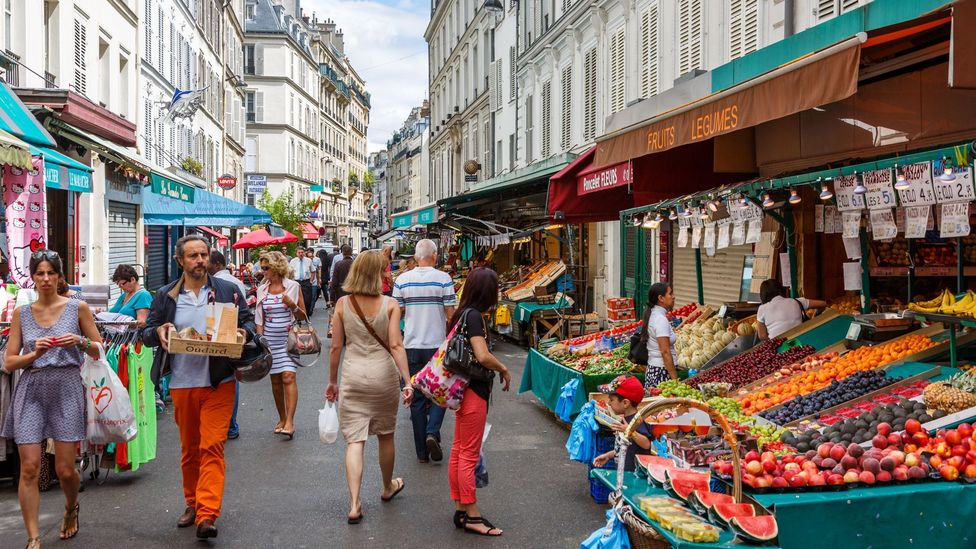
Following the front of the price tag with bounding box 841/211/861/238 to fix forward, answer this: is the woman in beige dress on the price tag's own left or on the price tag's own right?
on the price tag's own right

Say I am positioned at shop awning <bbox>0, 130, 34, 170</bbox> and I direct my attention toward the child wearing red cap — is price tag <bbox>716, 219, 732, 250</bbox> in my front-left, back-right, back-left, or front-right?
front-left

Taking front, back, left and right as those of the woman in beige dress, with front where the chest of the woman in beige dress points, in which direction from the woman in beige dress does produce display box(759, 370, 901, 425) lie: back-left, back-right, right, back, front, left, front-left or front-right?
right

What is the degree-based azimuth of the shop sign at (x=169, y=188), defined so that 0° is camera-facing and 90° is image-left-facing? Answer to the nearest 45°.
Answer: approximately 315°

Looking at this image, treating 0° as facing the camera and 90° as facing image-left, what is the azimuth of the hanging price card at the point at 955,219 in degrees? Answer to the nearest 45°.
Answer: approximately 0°

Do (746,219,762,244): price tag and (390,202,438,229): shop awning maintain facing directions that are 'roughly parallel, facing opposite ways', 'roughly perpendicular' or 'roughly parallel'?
roughly parallel

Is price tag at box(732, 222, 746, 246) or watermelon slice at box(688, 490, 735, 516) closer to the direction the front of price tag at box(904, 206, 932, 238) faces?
the watermelon slice

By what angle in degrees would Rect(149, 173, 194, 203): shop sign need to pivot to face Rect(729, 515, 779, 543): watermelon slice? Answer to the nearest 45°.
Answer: approximately 45° to its right

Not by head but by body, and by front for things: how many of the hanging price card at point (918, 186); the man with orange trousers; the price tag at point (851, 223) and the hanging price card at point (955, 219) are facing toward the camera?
4

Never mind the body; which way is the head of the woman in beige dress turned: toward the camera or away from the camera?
away from the camera

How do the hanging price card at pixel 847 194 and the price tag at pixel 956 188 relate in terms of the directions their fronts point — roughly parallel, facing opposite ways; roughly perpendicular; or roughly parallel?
roughly parallel

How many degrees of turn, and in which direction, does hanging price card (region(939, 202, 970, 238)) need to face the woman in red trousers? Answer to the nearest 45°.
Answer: approximately 45° to its right

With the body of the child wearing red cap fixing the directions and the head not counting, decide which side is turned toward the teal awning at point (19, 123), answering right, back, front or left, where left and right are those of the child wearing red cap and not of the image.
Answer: front

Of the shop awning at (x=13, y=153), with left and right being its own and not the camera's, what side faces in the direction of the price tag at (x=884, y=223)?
front
